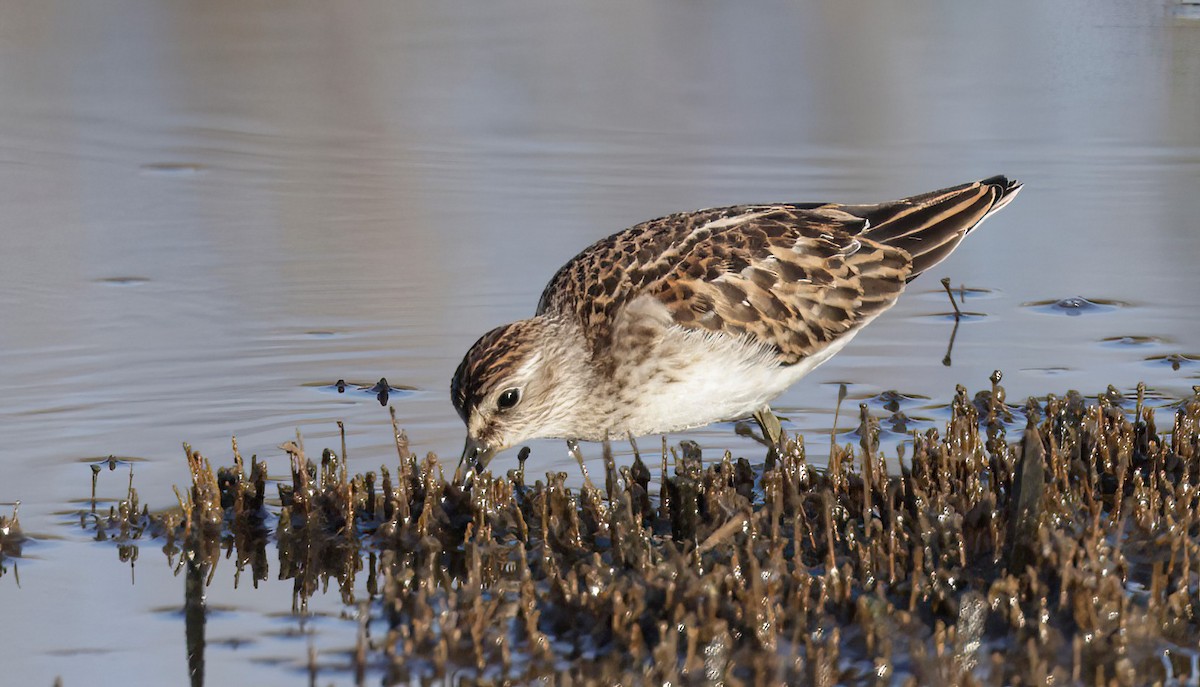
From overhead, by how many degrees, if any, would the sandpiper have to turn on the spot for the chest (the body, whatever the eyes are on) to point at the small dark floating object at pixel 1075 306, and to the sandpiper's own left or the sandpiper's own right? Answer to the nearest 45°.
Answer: approximately 135° to the sandpiper's own right

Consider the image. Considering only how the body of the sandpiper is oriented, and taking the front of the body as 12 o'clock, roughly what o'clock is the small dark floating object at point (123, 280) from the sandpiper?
The small dark floating object is roughly at 1 o'clock from the sandpiper.

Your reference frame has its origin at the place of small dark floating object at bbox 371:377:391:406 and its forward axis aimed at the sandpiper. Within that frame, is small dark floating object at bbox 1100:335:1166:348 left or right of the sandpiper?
left

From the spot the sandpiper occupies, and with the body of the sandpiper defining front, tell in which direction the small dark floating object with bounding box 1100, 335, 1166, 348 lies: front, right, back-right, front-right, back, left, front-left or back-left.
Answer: back-right

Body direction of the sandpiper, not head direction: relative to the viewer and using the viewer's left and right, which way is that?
facing to the left of the viewer

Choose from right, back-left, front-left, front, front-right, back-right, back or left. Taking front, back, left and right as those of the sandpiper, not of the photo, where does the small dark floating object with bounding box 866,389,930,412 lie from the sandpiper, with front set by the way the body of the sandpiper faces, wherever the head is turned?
back-right

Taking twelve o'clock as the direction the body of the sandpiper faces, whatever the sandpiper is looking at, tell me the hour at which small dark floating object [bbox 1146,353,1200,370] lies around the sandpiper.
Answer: The small dark floating object is roughly at 5 o'clock from the sandpiper.
